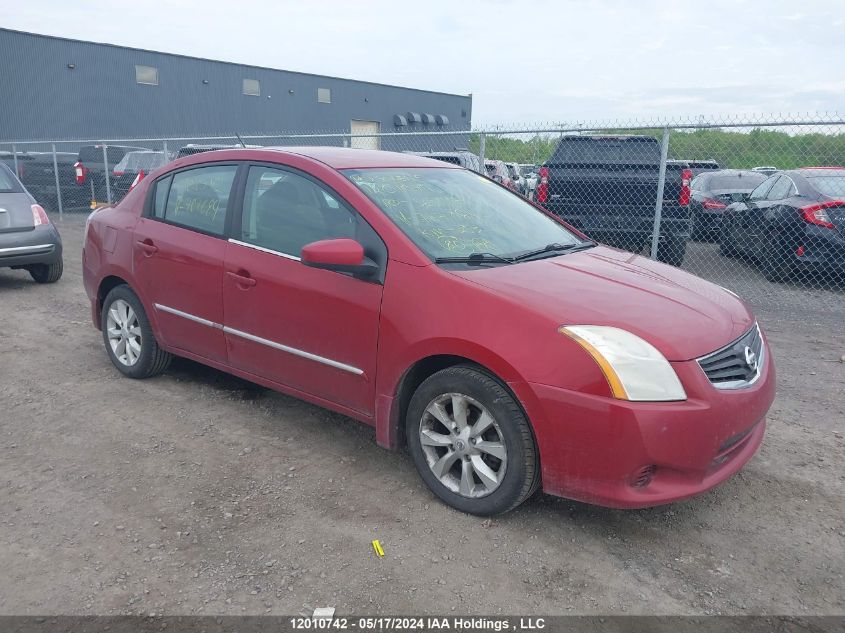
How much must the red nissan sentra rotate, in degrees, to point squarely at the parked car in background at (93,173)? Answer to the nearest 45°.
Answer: approximately 180°

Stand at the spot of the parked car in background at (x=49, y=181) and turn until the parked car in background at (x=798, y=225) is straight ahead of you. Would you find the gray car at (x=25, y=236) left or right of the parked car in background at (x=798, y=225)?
right

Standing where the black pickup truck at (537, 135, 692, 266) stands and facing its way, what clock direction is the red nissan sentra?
The red nissan sentra is roughly at 6 o'clock from the black pickup truck.

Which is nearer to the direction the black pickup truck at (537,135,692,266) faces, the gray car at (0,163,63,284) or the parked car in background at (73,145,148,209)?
the parked car in background

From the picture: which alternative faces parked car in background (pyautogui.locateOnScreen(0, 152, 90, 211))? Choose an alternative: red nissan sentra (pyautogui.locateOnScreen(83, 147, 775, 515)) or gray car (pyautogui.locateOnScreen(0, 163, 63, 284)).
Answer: the gray car

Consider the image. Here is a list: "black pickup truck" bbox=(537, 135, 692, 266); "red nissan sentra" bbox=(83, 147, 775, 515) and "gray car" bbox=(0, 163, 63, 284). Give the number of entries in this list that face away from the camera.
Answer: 2

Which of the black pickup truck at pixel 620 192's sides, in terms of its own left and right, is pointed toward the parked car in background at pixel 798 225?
right

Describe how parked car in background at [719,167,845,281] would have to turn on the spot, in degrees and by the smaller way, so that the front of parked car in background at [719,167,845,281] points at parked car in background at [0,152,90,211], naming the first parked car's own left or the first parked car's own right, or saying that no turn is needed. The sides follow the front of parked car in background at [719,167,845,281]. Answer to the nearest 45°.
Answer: approximately 45° to the first parked car's own left

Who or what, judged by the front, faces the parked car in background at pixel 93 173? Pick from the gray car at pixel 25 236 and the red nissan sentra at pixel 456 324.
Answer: the gray car

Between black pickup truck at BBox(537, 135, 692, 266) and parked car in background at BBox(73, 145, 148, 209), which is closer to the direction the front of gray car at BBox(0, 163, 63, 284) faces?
the parked car in background

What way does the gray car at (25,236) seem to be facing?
away from the camera

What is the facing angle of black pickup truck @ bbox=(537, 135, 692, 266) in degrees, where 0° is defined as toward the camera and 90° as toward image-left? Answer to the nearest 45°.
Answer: approximately 180°

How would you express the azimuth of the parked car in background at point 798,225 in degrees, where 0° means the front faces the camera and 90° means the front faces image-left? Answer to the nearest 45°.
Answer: approximately 135°
